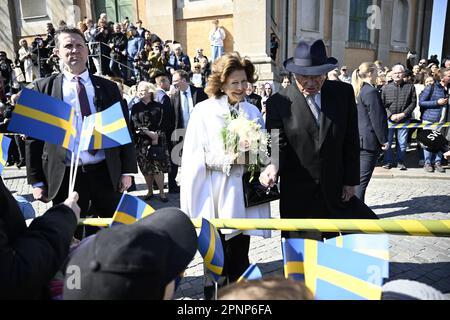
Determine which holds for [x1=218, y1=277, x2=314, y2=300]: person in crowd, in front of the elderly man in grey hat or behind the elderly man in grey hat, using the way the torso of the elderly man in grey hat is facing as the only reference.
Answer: in front

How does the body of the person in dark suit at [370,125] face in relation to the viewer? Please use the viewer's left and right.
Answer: facing to the right of the viewer

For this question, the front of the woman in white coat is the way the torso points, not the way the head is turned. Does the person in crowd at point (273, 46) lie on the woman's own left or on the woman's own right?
on the woman's own left

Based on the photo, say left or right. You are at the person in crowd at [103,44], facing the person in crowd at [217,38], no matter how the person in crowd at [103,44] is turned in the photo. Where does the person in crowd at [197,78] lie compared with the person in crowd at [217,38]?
right

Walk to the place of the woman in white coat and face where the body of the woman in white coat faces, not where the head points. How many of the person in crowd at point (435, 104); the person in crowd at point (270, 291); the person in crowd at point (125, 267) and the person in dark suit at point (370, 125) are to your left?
2

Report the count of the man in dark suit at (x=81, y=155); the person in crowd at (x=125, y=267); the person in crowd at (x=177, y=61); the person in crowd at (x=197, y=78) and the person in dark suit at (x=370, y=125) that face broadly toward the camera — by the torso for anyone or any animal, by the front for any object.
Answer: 3

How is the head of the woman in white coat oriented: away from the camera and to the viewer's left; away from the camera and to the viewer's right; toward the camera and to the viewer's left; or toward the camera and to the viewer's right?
toward the camera and to the viewer's right

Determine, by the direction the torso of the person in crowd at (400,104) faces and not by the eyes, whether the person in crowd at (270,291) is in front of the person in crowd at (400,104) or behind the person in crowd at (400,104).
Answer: in front

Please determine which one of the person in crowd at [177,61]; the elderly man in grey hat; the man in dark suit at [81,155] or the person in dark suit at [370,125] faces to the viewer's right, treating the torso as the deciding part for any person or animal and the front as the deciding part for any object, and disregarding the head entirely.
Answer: the person in dark suit at [370,125]

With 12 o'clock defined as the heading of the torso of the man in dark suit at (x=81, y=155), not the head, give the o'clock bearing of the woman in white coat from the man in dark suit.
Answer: The woman in white coat is roughly at 10 o'clock from the man in dark suit.

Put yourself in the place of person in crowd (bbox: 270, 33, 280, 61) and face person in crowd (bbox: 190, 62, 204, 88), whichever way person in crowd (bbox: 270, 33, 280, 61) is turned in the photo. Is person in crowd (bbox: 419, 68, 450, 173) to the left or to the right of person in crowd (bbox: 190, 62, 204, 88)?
left
